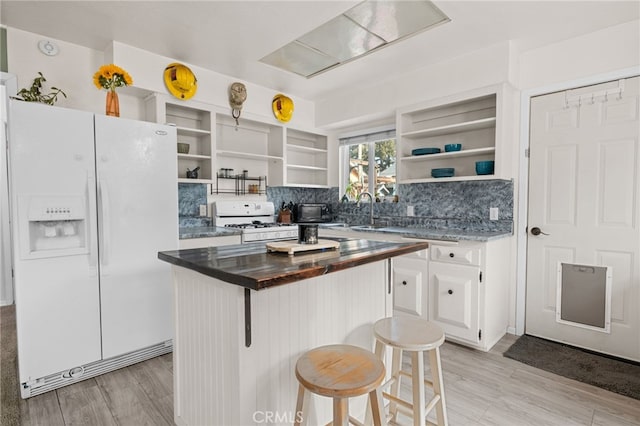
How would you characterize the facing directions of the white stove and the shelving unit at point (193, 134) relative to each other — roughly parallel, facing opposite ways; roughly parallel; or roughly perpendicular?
roughly parallel

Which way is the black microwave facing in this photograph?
toward the camera

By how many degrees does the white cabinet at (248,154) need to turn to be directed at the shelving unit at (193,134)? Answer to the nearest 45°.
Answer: approximately 90° to its right

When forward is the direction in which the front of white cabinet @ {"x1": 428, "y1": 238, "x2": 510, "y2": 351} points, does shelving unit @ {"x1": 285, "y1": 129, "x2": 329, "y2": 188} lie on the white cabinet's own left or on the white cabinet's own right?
on the white cabinet's own right

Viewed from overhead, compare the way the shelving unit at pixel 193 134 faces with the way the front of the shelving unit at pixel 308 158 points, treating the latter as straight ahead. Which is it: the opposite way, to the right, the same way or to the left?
the same way

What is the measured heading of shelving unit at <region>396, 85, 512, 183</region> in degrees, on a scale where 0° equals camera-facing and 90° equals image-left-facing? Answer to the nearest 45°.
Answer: approximately 45°

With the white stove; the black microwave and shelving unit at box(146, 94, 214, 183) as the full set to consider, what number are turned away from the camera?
0

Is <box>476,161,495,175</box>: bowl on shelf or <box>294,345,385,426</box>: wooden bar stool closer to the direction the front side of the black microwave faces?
the wooden bar stool

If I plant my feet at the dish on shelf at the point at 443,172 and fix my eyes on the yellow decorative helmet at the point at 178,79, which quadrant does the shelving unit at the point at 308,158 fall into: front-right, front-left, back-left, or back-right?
front-right

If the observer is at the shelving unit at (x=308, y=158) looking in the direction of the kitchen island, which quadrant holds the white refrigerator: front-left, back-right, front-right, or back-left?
front-right

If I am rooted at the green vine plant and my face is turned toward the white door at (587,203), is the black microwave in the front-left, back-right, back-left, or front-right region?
front-left

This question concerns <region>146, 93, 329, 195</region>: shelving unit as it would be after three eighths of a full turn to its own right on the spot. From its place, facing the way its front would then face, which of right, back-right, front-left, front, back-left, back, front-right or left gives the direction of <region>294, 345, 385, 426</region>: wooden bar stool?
left

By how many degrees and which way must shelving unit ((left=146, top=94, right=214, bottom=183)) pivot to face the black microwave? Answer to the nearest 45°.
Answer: approximately 45° to its left

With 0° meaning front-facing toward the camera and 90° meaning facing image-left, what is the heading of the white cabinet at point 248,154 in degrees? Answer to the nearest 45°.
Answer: approximately 315°

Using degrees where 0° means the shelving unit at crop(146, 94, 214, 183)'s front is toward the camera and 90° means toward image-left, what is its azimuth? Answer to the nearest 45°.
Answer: approximately 315°

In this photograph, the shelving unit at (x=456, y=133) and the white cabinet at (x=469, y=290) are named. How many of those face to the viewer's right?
0

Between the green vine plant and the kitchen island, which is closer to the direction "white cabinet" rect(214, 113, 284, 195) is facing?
the kitchen island
